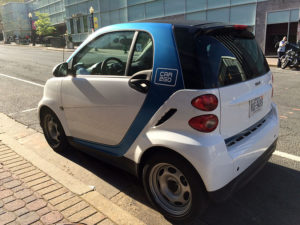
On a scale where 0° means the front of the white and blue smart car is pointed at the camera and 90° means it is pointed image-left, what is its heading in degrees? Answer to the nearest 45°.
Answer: approximately 135°

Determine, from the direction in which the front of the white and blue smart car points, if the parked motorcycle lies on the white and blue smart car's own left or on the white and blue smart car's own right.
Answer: on the white and blue smart car's own right
